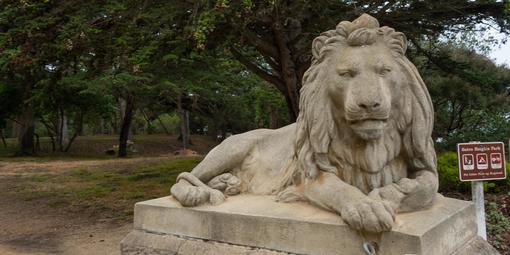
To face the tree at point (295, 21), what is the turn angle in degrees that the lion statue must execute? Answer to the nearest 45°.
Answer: approximately 135° to its left

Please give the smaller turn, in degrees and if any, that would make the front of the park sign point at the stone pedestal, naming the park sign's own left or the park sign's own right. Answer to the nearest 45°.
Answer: approximately 45° to the park sign's own right

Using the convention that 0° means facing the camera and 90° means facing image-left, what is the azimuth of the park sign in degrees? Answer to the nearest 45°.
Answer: approximately 0°

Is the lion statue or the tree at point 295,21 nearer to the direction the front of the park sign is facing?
the lion statue

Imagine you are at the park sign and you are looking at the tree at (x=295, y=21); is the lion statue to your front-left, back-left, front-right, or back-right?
back-left
